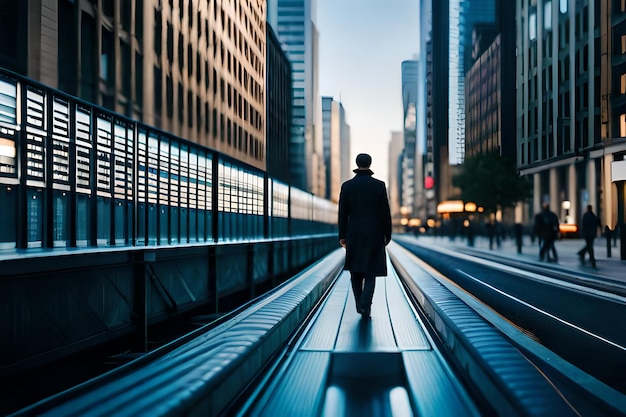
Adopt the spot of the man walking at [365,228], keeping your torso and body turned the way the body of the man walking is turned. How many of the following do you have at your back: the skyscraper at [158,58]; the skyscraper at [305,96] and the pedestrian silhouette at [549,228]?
0

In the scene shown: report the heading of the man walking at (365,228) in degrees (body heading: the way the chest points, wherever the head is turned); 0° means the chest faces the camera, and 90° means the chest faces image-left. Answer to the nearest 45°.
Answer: approximately 180°

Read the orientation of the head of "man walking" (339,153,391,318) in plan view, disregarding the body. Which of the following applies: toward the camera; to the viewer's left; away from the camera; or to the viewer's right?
away from the camera

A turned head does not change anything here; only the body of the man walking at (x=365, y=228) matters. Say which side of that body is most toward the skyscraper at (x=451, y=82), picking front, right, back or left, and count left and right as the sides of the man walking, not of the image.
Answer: front

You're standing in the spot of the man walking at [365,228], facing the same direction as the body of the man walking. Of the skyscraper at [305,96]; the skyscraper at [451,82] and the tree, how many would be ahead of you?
3

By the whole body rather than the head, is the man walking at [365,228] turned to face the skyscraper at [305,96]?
yes

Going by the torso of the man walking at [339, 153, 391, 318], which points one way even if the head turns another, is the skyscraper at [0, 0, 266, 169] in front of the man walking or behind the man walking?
in front
